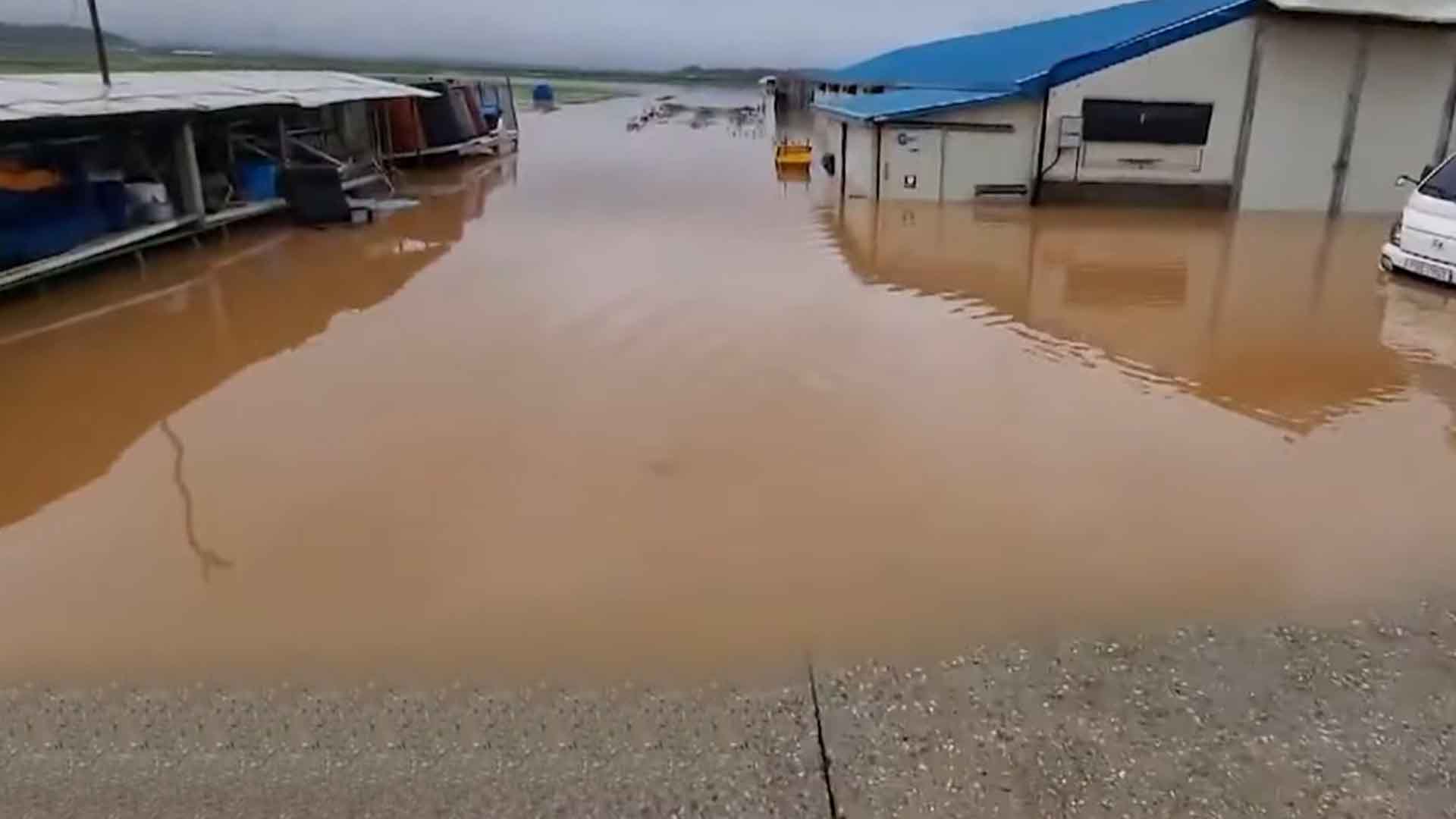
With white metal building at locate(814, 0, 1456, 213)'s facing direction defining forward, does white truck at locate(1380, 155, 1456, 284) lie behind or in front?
in front

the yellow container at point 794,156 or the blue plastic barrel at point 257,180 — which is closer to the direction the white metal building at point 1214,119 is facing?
the blue plastic barrel

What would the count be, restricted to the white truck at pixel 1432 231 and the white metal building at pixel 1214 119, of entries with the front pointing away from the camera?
0

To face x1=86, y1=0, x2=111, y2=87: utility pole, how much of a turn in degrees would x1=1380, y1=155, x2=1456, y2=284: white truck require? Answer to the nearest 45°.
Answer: approximately 45° to its right

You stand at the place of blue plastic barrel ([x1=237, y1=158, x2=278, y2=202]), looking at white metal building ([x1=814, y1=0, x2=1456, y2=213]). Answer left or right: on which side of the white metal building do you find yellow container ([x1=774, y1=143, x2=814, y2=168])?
left

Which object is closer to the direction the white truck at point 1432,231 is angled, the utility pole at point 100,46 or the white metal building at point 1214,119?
the utility pole

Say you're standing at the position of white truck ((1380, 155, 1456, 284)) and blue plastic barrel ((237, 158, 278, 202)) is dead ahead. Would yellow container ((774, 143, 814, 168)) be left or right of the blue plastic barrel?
right

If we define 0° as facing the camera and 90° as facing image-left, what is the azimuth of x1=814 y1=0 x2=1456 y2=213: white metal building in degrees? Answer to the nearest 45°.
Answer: approximately 0°

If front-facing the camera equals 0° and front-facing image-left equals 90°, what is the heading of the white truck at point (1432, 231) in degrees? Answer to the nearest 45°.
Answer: approximately 45°

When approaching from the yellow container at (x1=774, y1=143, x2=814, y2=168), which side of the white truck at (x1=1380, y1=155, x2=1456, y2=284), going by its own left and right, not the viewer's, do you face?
right
